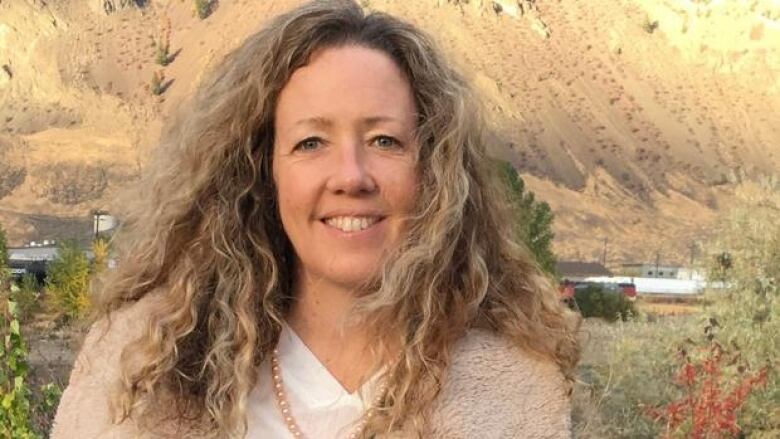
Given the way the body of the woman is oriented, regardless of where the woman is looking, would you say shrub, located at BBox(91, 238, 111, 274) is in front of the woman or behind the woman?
behind

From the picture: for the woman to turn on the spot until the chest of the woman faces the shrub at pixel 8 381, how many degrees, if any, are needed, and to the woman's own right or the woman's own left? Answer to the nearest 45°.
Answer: approximately 135° to the woman's own right

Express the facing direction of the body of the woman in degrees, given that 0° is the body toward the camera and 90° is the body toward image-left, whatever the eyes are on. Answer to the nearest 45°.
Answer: approximately 0°

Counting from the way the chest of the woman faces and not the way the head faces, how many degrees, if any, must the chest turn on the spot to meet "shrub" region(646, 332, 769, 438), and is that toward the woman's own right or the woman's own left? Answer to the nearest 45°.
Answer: approximately 135° to the woman's own left

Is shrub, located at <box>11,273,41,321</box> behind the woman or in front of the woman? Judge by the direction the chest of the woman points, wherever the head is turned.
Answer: behind
